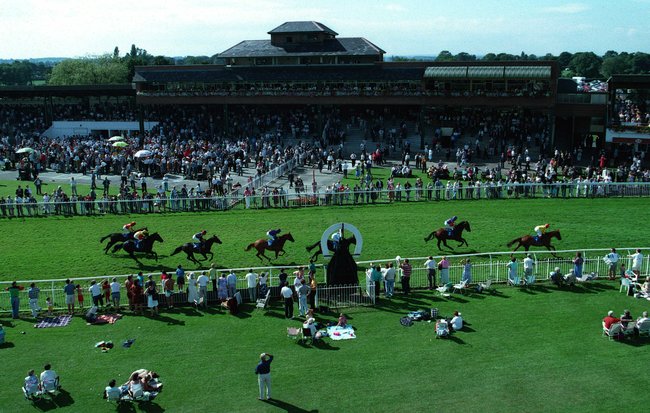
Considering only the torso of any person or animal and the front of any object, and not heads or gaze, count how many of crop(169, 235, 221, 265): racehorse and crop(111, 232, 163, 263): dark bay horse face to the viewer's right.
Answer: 2

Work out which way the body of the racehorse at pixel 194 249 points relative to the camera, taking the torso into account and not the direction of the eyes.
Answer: to the viewer's right

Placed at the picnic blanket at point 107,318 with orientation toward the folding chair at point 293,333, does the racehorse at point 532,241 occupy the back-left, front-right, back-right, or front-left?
front-left

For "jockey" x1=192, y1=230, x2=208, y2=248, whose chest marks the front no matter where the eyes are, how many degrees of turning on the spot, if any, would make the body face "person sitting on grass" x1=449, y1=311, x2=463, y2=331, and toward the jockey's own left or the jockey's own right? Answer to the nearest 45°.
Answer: approximately 45° to the jockey's own right

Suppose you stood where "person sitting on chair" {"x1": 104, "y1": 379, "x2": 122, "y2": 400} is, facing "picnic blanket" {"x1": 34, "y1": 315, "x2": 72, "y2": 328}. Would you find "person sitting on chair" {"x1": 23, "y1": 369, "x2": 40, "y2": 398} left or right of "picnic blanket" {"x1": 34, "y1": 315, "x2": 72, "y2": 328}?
left

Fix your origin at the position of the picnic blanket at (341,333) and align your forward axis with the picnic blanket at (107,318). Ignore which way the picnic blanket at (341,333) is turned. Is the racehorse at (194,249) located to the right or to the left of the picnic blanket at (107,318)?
right

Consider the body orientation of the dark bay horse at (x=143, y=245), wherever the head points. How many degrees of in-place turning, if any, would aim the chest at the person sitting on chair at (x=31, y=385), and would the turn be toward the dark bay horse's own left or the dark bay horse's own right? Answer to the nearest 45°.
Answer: approximately 90° to the dark bay horse's own right

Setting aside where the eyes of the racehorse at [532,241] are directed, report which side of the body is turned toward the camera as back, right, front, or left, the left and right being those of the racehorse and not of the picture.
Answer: right

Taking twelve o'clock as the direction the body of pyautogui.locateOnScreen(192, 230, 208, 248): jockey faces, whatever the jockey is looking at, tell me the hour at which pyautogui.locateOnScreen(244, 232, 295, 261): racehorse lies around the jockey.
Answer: The racehorse is roughly at 12 o'clock from the jockey.

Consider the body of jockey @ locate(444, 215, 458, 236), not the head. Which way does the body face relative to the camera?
to the viewer's right
